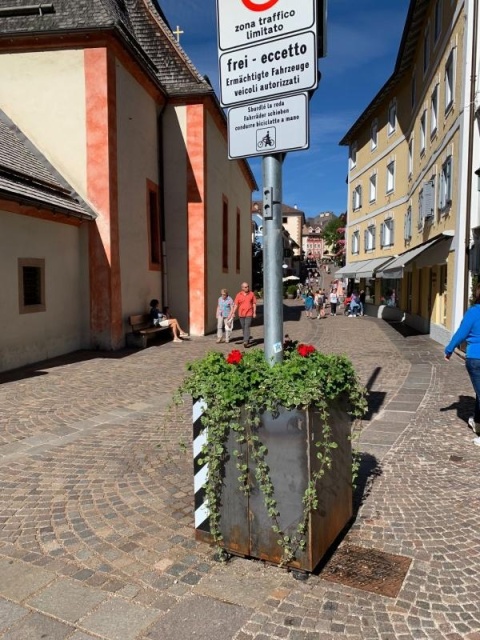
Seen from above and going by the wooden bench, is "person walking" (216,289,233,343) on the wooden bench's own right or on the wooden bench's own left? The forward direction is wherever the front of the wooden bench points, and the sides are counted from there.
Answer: on the wooden bench's own left

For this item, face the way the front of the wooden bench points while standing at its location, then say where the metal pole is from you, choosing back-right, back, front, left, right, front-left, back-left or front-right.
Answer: front-right

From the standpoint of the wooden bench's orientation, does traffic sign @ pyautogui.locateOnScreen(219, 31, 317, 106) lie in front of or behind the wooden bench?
in front

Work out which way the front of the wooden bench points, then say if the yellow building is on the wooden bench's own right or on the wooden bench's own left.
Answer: on the wooden bench's own left

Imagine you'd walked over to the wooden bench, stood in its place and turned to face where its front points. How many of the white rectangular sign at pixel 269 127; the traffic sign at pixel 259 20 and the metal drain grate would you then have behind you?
0

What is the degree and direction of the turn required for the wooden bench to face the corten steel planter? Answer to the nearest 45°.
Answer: approximately 45° to its right

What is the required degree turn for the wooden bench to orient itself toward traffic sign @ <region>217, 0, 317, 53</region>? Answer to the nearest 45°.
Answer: approximately 45° to its right

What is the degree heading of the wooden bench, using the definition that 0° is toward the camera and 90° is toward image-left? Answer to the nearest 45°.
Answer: approximately 315°

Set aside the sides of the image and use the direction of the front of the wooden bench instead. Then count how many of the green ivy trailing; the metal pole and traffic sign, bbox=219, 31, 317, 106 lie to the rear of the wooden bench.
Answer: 0

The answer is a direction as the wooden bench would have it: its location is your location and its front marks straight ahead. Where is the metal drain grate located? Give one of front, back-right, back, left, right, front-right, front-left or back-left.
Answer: front-right

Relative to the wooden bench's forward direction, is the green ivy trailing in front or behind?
in front
